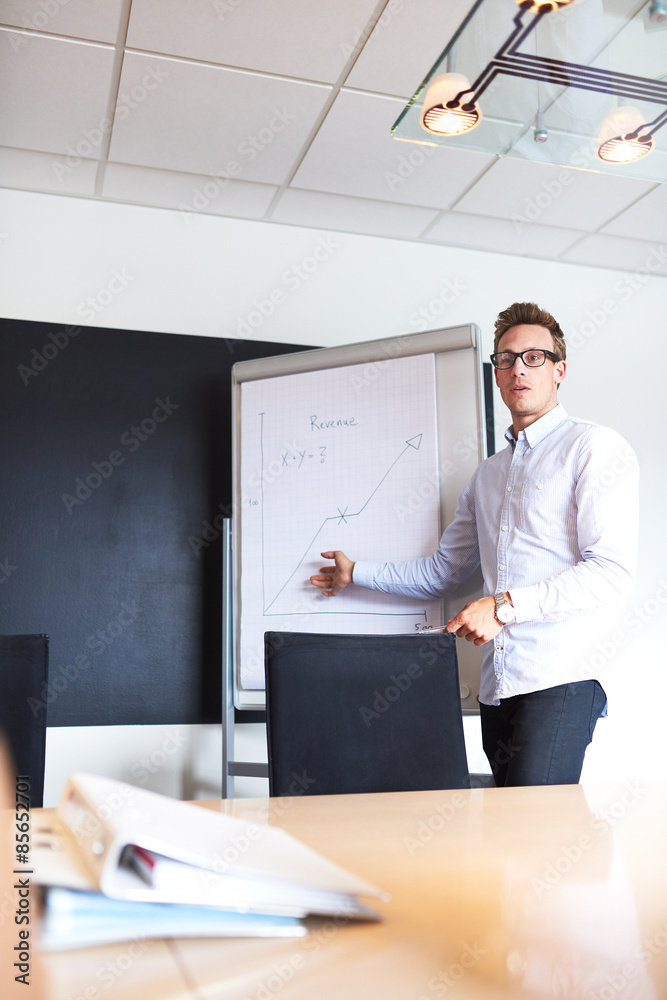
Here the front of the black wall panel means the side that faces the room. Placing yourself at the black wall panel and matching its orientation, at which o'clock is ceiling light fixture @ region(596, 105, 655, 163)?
The ceiling light fixture is roughly at 11 o'clock from the black wall panel.

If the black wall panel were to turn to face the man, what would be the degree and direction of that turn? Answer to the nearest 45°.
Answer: approximately 45° to its left

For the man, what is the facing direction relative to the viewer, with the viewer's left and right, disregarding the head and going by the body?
facing the viewer and to the left of the viewer

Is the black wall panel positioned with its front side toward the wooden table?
yes

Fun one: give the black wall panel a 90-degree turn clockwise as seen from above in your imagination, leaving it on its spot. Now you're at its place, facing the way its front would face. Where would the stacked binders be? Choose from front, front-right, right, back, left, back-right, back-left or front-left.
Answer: left

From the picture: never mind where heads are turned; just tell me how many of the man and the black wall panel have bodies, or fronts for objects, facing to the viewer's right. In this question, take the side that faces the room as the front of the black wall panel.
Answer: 0

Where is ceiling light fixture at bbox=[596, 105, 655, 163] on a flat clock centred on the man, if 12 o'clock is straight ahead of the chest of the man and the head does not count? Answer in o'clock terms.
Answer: The ceiling light fixture is roughly at 10 o'clock from the man.

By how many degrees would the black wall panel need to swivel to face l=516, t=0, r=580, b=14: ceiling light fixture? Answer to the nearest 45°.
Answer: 0° — it already faces it

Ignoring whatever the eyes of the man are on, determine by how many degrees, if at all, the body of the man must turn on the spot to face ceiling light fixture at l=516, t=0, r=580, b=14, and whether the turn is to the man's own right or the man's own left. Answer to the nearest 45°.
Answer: approximately 45° to the man's own left

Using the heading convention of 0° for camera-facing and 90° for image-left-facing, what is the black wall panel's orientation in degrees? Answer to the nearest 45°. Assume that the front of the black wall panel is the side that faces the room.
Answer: approximately 0°

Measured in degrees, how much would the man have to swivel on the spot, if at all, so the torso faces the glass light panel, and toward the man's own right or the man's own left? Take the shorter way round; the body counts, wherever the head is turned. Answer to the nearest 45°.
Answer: approximately 45° to the man's own left
